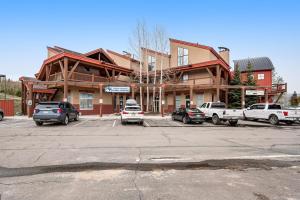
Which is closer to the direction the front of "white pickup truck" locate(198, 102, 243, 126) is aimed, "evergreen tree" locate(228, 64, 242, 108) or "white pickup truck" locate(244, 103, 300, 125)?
the evergreen tree

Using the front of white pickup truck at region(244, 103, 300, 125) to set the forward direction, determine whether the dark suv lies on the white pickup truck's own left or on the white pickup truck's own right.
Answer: on the white pickup truck's own left

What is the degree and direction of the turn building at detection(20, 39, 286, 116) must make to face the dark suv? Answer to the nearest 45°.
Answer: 0° — it already faces it

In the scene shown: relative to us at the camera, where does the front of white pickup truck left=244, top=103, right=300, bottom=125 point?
facing away from the viewer and to the left of the viewer

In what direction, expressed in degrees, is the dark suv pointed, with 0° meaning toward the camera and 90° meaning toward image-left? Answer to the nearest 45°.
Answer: approximately 225°

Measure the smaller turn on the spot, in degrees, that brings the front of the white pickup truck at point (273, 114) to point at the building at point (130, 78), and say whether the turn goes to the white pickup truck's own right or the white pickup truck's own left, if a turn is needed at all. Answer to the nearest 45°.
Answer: approximately 45° to the white pickup truck's own left

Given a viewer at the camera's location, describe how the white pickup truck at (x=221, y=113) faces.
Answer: facing away from the viewer and to the left of the viewer
